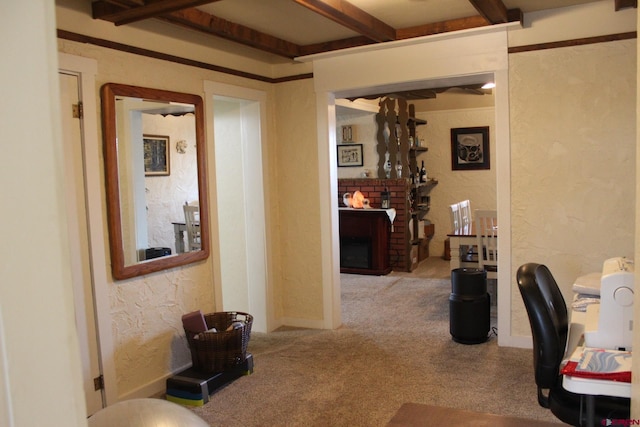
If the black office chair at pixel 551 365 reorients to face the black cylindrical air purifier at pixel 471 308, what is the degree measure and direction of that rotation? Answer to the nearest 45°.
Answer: approximately 90° to its left

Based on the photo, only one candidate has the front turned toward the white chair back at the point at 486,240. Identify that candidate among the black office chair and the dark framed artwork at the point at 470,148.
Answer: the dark framed artwork

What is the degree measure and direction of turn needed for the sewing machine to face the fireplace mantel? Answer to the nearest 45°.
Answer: approximately 45° to its right

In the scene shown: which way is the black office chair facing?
to the viewer's right

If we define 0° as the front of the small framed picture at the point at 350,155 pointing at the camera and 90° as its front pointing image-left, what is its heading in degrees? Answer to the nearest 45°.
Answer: approximately 0°

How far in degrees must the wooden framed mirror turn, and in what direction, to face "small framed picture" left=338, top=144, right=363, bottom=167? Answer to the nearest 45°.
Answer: approximately 90° to its left

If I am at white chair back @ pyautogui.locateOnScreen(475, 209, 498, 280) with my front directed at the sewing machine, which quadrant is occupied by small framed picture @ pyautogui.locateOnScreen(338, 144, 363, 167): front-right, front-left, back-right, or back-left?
back-right

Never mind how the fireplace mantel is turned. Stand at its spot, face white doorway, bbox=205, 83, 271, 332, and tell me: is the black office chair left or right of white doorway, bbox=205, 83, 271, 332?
left

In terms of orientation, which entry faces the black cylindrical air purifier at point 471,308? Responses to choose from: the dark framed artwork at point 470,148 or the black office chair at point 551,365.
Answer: the dark framed artwork

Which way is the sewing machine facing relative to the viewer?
to the viewer's left

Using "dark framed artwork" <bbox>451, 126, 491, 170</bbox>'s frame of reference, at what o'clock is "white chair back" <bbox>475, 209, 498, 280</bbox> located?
The white chair back is roughly at 12 o'clock from the dark framed artwork.

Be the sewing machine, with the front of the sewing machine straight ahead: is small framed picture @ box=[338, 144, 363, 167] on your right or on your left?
on your right

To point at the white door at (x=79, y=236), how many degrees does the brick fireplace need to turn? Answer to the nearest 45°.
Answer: approximately 45° to its right
